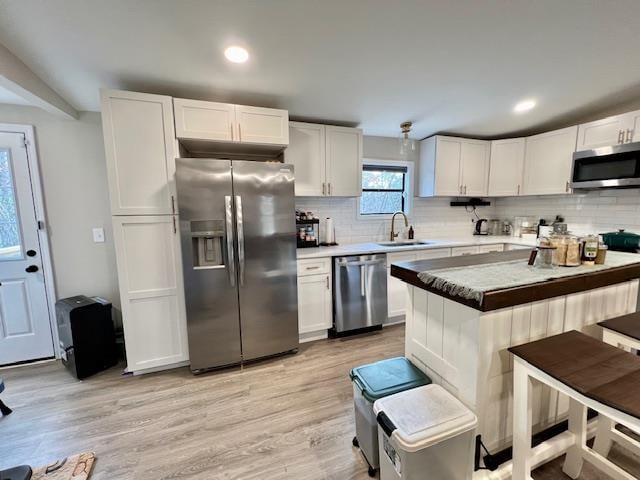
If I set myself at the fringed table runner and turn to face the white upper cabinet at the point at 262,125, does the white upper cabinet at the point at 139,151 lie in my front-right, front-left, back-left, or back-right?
front-left

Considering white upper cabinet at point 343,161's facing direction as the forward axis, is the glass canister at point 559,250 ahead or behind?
ahead

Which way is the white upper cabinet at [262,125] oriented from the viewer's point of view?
toward the camera

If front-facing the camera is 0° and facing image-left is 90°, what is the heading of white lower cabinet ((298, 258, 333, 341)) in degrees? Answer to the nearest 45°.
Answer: approximately 315°

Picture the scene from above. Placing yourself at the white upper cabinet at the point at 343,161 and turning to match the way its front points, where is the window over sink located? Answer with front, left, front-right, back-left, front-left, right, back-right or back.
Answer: left

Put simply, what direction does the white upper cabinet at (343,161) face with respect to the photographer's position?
facing the viewer and to the right of the viewer

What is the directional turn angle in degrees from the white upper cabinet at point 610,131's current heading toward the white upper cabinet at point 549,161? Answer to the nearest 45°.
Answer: approximately 90° to its right

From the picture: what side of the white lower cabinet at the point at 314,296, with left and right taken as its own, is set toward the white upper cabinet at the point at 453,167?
left

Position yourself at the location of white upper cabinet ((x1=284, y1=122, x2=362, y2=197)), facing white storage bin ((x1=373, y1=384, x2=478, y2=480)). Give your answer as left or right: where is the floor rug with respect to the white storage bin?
right

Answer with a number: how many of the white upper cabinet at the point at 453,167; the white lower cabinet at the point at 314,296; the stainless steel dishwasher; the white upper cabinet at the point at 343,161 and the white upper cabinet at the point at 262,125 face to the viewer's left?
0

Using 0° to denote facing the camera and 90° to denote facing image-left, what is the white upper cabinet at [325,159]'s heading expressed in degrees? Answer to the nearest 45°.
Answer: approximately 315°

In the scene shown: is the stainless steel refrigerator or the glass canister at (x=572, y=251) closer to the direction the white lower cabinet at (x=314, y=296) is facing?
the glass canister

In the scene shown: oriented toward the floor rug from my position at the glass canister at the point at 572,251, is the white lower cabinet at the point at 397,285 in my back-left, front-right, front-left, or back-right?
front-right

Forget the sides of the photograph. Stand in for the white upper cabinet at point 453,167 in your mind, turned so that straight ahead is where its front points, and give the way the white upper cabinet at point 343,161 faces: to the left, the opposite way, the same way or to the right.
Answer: the same way

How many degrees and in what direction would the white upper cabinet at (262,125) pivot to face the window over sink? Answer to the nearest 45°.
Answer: approximately 135° to its left
